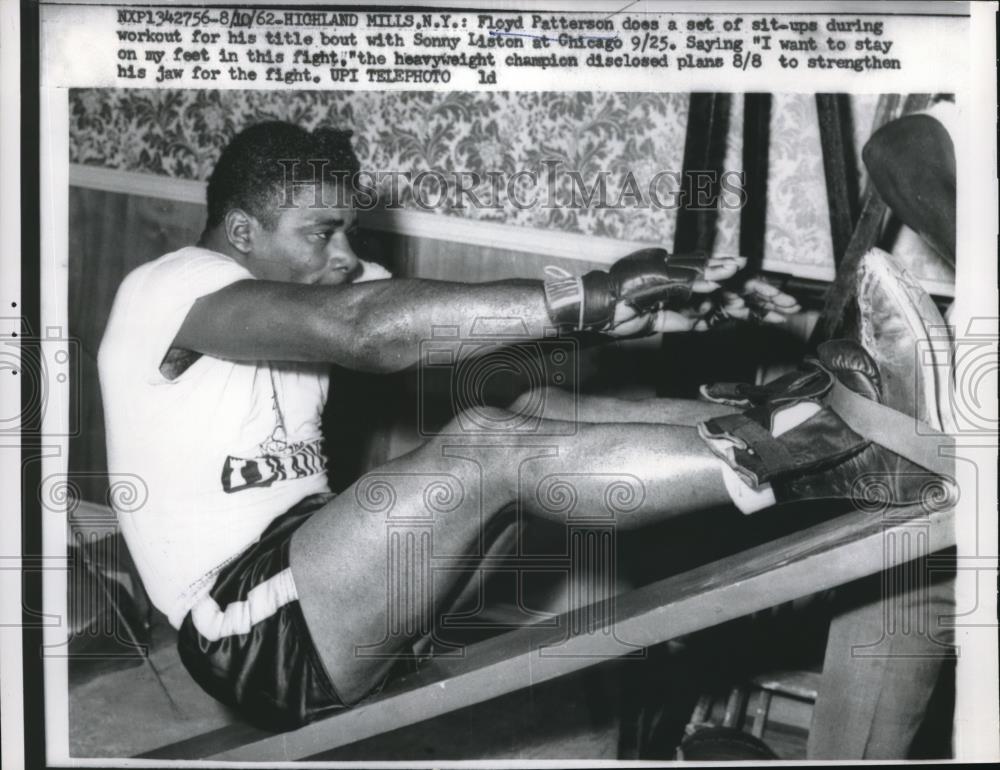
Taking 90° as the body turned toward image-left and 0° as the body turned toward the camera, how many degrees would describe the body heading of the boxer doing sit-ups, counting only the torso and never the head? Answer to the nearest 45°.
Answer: approximately 270°
